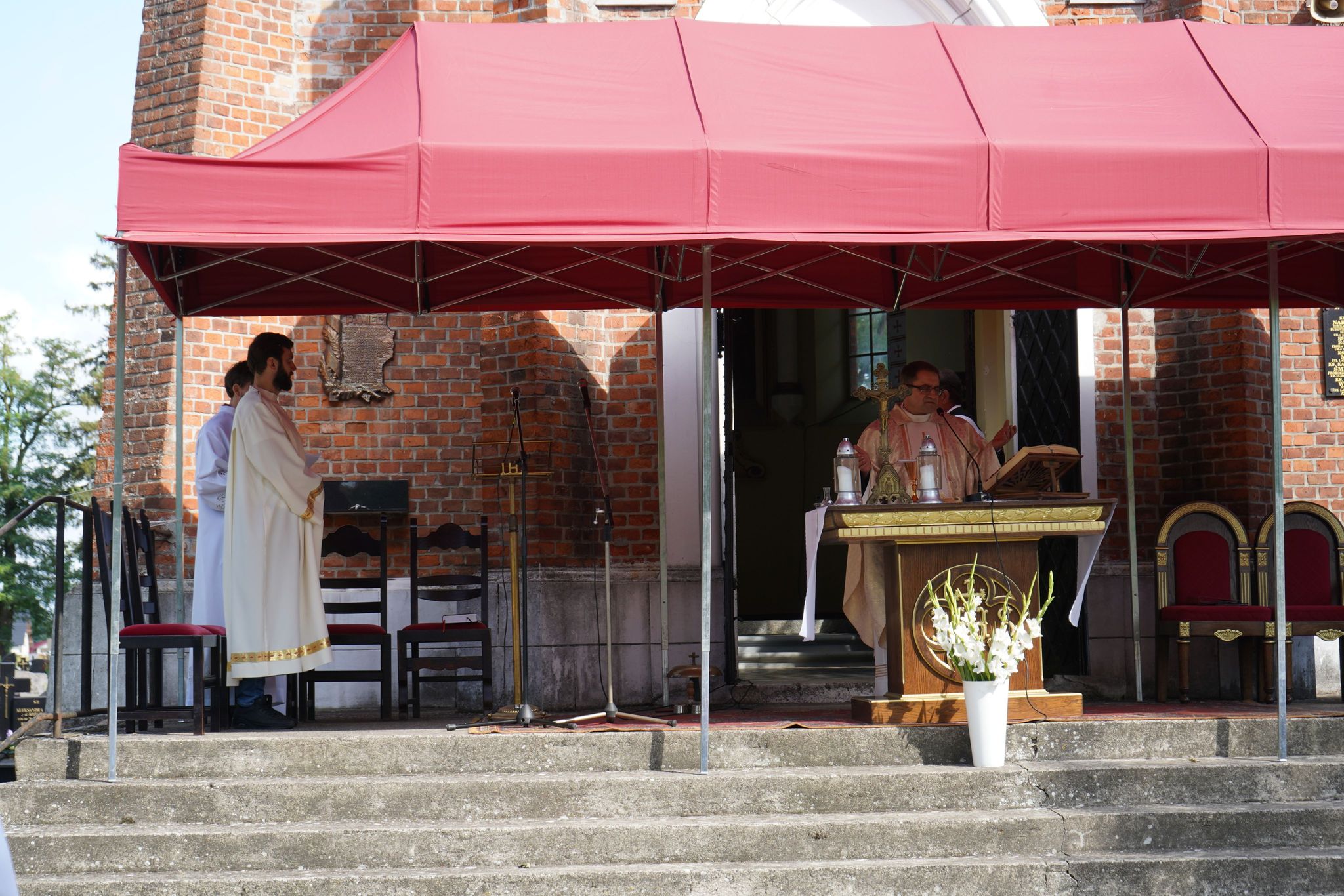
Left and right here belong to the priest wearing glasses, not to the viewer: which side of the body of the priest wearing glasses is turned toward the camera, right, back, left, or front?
front

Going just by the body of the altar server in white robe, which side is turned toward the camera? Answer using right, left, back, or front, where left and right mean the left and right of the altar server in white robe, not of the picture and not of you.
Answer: right

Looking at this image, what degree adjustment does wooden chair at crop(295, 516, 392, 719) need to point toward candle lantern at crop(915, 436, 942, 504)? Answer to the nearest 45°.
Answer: approximately 45° to its left

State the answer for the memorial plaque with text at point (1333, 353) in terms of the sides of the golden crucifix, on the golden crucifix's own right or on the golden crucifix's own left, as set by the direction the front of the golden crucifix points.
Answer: on the golden crucifix's own left

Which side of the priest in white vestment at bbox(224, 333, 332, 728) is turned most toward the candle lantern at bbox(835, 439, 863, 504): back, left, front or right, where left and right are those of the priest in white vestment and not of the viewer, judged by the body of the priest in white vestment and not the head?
front

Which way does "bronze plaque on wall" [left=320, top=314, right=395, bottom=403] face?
toward the camera

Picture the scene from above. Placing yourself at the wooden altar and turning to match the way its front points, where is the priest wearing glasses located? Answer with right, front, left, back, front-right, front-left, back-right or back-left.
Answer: back

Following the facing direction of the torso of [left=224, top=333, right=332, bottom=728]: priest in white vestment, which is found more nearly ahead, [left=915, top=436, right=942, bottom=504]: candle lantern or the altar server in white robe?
the candle lantern

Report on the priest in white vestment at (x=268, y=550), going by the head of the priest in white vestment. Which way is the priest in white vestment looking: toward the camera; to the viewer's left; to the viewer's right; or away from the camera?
to the viewer's right

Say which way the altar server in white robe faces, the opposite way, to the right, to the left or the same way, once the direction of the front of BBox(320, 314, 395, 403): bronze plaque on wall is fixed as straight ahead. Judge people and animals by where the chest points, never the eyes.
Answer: to the left

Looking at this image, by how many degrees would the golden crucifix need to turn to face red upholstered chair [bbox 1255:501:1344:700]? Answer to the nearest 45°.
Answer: approximately 135° to its left

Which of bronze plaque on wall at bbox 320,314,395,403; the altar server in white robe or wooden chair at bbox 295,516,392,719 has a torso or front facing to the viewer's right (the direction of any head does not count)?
the altar server in white robe

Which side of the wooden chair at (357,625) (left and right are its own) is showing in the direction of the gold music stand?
left

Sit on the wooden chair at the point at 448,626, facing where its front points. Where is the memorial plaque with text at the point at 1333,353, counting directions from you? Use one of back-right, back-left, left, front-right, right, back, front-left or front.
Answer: left

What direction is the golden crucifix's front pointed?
toward the camera

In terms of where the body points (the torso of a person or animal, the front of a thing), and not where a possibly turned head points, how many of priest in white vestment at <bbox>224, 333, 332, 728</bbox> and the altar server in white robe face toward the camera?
0
